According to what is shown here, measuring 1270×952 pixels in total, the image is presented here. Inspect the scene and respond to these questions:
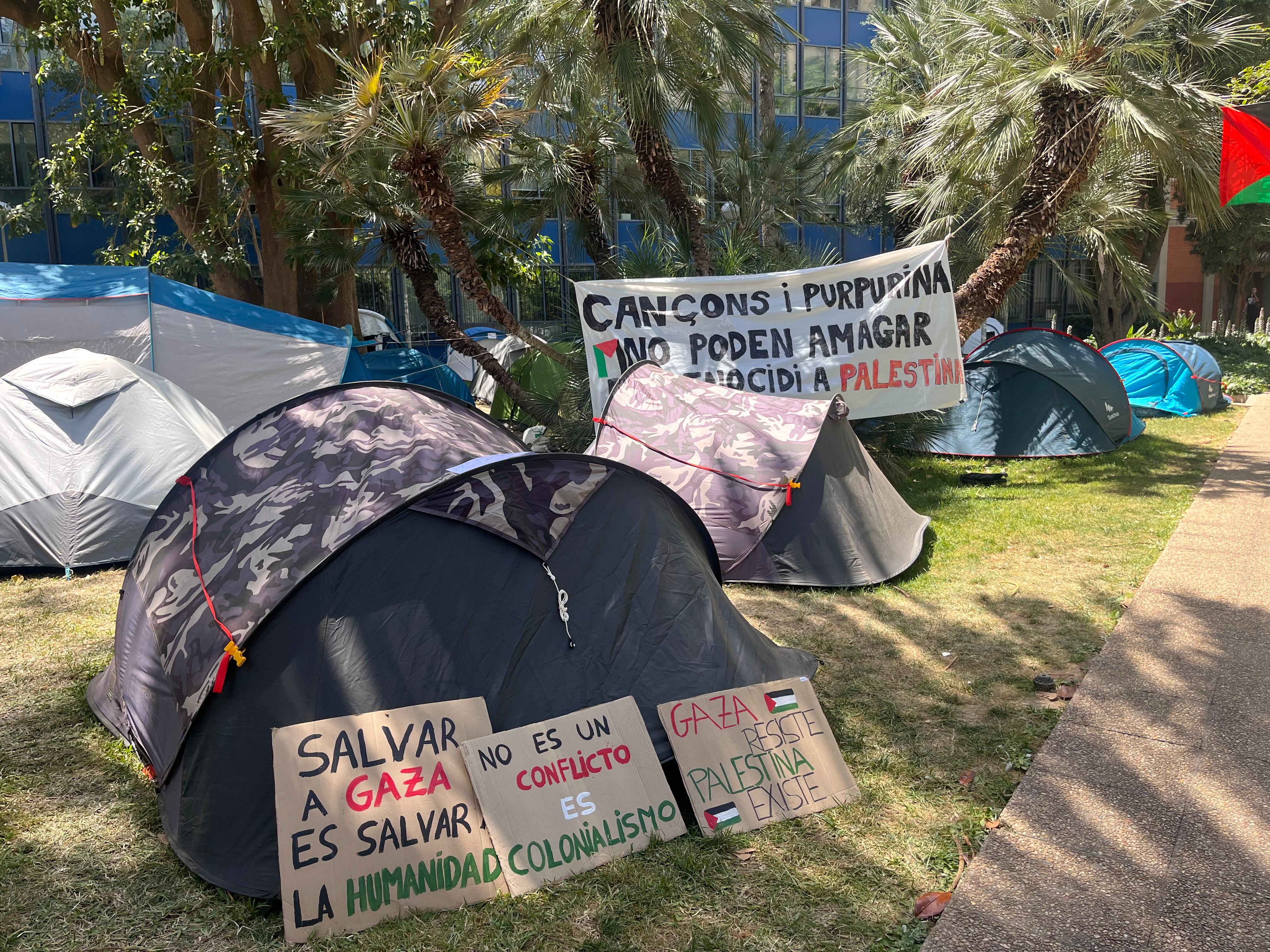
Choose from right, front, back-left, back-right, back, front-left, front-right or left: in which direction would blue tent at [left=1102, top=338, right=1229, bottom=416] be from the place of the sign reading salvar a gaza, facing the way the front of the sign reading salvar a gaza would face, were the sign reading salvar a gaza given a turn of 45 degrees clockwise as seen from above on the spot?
back

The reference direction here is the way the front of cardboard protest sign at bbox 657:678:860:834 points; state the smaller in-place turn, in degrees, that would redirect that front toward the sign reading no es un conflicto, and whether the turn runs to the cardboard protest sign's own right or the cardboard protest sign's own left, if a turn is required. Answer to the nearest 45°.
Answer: approximately 45° to the cardboard protest sign's own right

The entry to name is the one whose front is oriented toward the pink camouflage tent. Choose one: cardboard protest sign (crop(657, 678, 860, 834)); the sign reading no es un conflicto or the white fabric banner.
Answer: the white fabric banner

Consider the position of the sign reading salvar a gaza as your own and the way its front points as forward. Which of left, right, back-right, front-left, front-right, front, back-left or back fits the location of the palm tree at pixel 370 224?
back

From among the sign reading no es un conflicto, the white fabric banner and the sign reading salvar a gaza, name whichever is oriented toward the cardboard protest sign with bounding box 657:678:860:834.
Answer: the white fabric banner

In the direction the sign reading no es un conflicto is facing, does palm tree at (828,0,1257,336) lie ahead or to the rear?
to the rear

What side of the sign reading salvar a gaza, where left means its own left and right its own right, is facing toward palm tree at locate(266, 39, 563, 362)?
back

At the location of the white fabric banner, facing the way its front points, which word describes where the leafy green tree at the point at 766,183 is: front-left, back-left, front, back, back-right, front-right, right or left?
back

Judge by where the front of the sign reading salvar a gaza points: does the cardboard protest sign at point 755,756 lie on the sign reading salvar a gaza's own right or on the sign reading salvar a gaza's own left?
on the sign reading salvar a gaza's own left

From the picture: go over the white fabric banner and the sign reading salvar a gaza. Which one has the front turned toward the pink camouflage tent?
the white fabric banner

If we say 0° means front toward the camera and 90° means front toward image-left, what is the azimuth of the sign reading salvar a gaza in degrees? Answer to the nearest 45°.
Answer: approximately 0°
